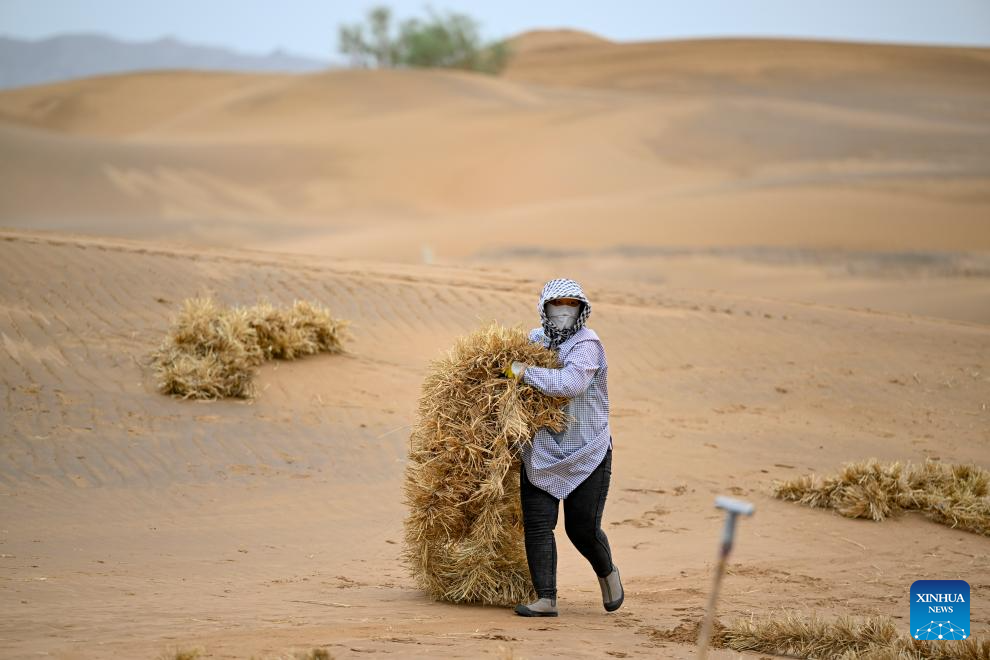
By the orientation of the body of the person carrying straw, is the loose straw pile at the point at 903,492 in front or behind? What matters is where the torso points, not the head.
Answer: behind

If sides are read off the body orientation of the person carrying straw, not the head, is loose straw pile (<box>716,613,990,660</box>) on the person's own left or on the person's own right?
on the person's own left

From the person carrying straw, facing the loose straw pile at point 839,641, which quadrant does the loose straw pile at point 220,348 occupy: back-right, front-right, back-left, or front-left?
back-left

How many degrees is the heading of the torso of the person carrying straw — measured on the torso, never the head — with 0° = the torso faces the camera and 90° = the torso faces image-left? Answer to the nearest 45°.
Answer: approximately 45°
